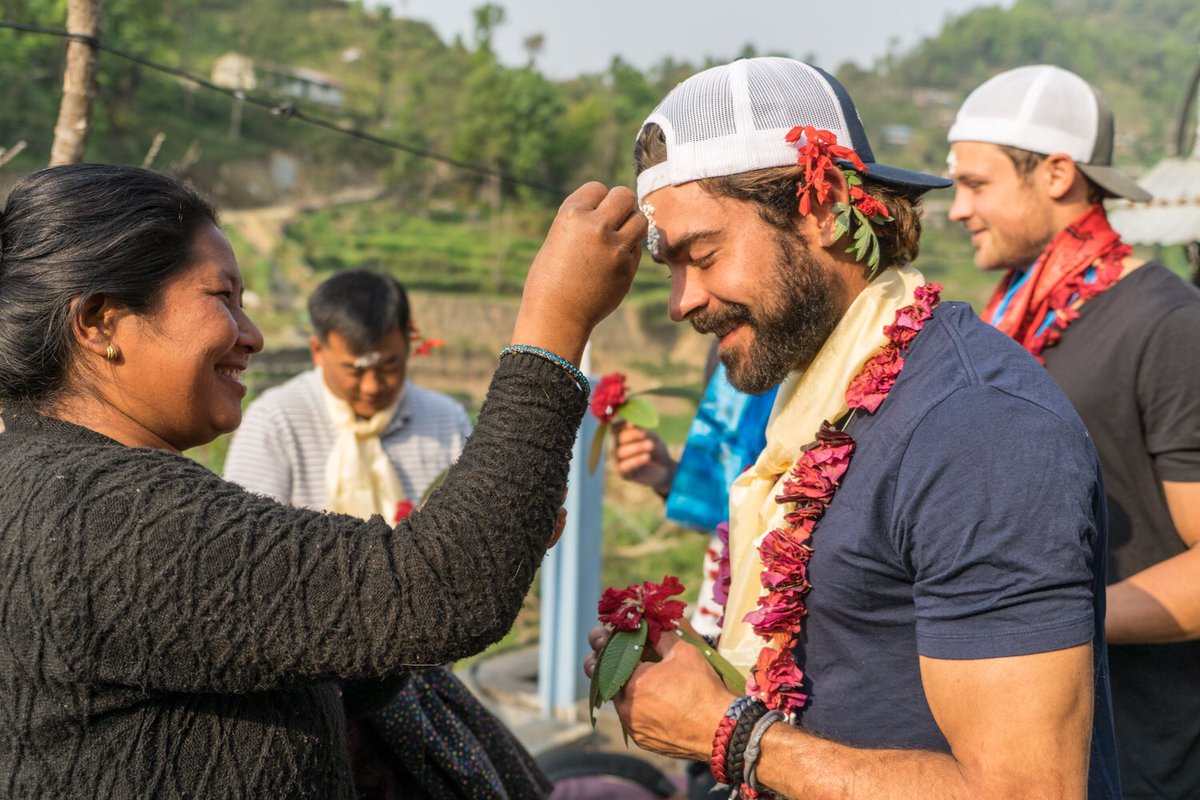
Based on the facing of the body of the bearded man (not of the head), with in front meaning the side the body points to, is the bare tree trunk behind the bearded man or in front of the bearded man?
in front

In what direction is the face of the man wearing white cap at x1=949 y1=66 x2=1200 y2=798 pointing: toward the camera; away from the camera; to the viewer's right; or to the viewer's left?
to the viewer's left

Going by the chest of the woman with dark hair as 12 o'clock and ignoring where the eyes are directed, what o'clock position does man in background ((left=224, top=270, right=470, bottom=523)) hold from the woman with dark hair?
The man in background is roughly at 9 o'clock from the woman with dark hair.

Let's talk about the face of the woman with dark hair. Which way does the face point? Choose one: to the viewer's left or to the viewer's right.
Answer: to the viewer's right

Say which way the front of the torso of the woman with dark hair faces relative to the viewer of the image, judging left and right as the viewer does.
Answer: facing to the right of the viewer

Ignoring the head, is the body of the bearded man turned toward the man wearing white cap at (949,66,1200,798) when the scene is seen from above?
no

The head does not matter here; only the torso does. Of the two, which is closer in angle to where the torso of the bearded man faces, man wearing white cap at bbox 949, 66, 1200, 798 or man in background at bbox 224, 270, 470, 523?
the man in background

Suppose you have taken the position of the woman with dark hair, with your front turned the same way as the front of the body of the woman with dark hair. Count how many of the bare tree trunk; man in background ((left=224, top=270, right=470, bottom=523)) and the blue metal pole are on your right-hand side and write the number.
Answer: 0

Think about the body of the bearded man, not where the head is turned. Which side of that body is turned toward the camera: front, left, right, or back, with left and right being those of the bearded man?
left

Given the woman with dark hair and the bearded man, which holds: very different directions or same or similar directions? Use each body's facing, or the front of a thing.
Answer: very different directions

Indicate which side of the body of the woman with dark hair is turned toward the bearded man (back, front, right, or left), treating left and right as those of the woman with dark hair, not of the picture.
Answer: front

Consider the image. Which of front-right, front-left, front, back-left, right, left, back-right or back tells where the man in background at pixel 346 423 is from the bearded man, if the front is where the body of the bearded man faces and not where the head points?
front-right

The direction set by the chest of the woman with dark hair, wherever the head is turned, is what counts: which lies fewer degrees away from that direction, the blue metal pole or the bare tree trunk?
the blue metal pole
